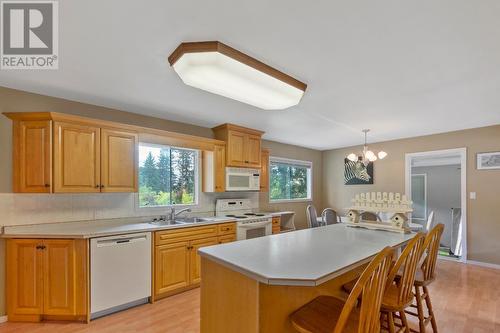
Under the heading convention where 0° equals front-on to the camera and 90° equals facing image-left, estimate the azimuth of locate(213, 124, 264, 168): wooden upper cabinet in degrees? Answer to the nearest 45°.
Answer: approximately 315°

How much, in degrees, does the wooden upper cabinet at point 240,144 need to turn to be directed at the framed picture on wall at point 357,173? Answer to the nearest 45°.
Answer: approximately 90° to its left

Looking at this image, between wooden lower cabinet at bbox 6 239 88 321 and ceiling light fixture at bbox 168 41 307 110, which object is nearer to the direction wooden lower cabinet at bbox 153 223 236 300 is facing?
the ceiling light fixture

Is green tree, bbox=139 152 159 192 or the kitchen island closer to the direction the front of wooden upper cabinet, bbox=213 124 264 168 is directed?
the kitchen island

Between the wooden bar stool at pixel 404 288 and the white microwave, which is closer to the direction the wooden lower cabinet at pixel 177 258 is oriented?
the wooden bar stool

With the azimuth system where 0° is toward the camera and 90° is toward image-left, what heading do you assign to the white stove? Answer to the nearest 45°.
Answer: approximately 315°

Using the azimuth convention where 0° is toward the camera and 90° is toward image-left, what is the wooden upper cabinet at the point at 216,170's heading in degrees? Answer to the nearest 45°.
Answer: approximately 315°
